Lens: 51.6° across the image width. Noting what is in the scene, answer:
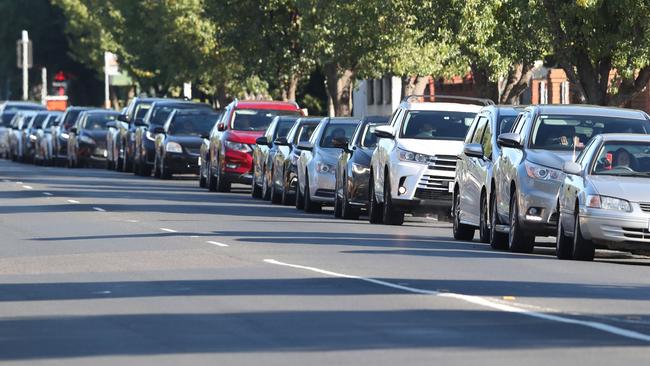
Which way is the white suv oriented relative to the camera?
toward the camera

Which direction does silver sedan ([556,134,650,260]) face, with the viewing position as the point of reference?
facing the viewer

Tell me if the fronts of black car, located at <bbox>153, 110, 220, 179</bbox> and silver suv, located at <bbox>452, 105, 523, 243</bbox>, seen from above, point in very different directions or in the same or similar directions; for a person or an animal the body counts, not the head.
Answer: same or similar directions

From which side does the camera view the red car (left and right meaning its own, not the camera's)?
front

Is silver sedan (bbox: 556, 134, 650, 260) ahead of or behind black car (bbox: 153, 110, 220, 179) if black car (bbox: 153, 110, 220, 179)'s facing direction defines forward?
ahead

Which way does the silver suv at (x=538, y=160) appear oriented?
toward the camera

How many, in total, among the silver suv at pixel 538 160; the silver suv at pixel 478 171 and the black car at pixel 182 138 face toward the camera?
3
